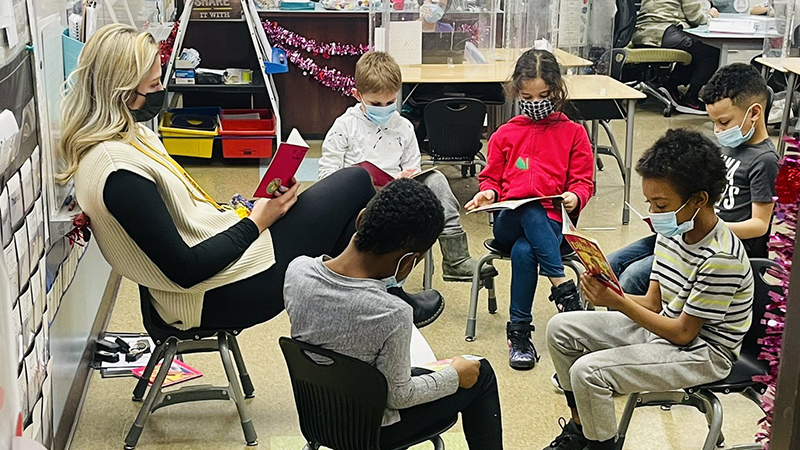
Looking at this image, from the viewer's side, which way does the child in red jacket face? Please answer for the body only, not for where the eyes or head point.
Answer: toward the camera

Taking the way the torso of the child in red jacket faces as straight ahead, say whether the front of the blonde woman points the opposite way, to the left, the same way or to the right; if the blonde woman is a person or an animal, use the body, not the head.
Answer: to the left

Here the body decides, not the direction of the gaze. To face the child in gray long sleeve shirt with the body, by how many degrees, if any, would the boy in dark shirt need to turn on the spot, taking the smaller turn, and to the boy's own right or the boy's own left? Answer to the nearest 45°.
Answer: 0° — they already face them

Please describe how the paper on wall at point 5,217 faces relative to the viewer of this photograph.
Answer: facing to the right of the viewer

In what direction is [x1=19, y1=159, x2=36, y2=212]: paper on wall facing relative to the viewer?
to the viewer's right

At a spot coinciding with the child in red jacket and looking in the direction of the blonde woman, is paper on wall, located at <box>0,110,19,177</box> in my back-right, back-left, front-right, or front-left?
front-left

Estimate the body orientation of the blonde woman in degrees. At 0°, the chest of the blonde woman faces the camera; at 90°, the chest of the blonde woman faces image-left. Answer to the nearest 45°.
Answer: approximately 270°

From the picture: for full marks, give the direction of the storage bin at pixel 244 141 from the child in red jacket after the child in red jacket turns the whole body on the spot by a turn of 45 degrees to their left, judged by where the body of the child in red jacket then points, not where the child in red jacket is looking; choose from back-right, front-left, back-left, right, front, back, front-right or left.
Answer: back

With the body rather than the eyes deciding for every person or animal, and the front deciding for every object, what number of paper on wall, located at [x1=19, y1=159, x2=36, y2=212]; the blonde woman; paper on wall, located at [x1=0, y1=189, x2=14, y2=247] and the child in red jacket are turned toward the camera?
1

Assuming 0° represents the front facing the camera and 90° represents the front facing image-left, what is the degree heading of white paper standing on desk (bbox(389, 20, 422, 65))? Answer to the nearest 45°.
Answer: approximately 0°

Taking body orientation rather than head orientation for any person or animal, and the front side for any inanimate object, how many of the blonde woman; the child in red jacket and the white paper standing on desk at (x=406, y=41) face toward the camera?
2

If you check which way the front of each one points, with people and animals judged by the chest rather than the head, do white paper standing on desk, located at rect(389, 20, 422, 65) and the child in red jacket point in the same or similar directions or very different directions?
same or similar directions

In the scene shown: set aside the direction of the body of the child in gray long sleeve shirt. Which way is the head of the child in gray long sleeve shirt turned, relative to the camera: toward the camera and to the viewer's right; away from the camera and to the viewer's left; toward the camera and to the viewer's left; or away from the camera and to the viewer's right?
away from the camera and to the viewer's right

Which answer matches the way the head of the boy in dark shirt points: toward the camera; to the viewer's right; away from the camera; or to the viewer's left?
to the viewer's left

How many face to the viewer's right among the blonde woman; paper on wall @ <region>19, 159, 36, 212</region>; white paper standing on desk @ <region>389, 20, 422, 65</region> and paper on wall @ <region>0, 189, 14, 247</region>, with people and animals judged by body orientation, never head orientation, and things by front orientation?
3
